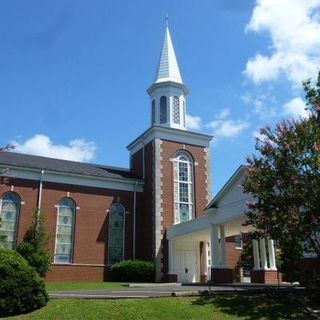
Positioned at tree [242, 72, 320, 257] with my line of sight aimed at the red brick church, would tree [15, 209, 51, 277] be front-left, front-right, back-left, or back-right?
front-left

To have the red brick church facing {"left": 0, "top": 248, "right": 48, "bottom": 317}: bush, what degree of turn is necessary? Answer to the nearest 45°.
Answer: approximately 45° to its right

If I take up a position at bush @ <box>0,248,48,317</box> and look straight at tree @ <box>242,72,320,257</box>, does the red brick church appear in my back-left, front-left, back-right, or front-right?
front-left

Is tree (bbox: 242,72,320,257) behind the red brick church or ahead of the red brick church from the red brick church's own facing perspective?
ahead

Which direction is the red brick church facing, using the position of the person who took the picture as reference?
facing the viewer and to the right of the viewer
